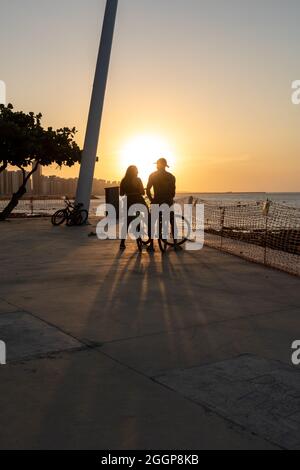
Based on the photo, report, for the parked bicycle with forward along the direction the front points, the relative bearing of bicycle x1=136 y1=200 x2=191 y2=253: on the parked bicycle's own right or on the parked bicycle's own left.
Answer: on the parked bicycle's own left

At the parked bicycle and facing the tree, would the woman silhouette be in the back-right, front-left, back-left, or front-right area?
back-left

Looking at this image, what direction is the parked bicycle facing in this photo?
to the viewer's left

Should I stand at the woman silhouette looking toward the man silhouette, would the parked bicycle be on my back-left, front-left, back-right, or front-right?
back-left
